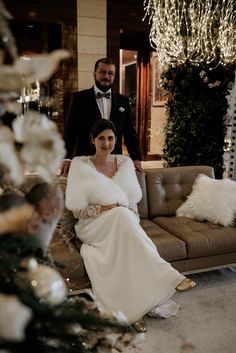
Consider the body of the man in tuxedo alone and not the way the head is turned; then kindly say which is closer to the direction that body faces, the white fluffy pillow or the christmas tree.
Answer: the christmas tree

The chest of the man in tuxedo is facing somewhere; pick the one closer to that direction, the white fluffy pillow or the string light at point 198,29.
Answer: the white fluffy pillow

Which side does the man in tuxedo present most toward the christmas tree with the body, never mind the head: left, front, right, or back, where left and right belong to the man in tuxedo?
front

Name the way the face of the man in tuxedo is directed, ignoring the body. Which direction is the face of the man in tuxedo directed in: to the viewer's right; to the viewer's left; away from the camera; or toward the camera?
toward the camera

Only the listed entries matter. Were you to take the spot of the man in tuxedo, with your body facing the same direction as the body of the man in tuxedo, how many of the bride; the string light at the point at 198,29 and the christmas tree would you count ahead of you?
2

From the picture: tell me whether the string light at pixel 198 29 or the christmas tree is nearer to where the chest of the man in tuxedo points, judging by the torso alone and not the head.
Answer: the christmas tree

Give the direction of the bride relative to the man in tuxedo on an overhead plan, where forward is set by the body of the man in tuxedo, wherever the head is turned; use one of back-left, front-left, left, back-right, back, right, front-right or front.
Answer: front

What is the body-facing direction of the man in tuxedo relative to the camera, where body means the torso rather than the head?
toward the camera

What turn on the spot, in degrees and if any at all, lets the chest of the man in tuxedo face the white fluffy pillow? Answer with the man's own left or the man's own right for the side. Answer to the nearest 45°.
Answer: approximately 90° to the man's own left
